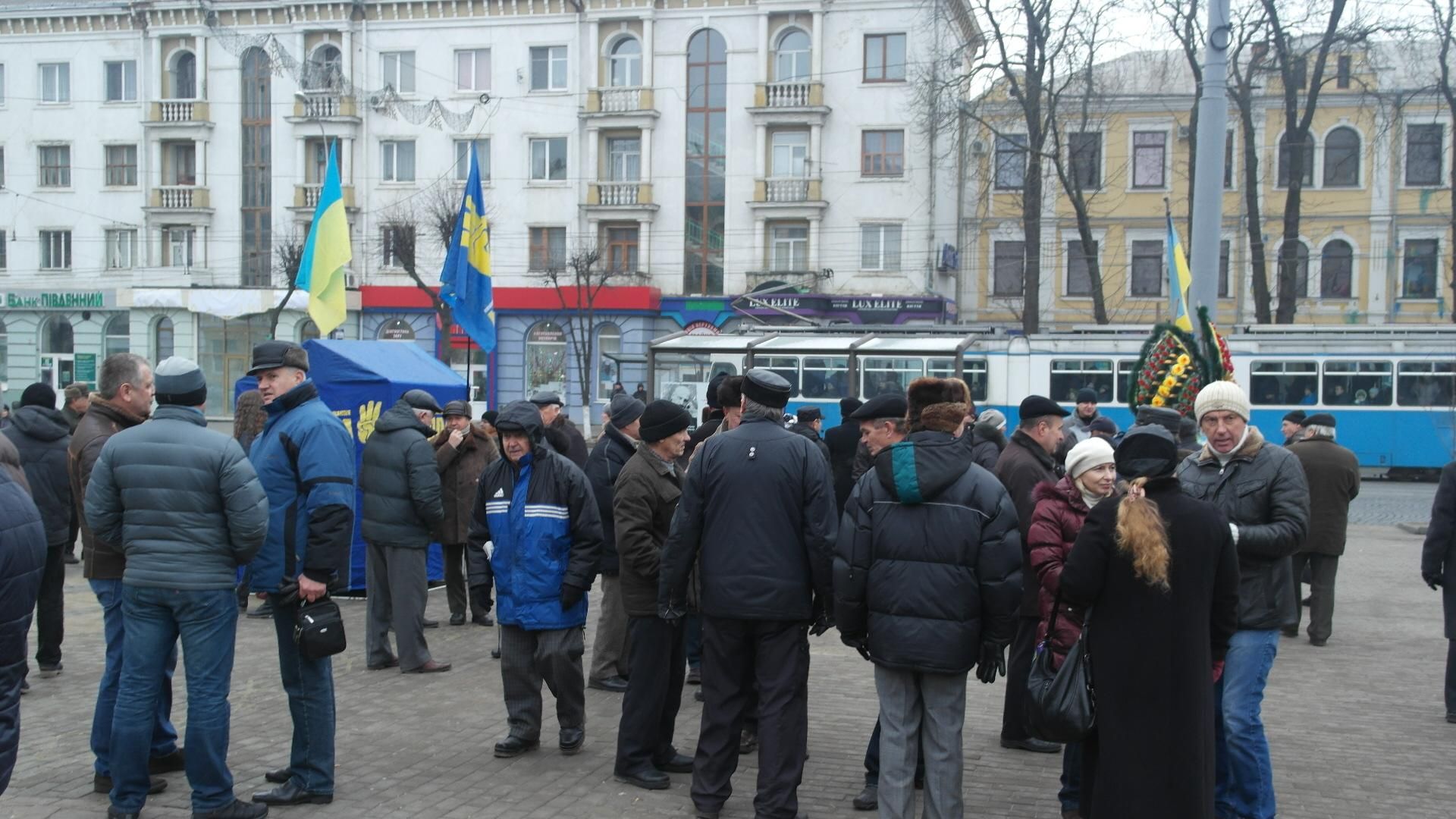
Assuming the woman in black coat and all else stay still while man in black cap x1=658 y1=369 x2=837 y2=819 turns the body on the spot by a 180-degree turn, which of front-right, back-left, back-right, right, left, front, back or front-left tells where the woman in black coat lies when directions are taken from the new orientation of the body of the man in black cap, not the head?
front-left

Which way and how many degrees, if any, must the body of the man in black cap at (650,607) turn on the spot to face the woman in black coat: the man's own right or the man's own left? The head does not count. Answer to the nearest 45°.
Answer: approximately 45° to the man's own right

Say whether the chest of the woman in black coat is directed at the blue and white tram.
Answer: yes

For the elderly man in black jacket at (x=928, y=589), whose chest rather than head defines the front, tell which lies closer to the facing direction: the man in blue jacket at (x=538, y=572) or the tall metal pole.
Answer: the tall metal pole

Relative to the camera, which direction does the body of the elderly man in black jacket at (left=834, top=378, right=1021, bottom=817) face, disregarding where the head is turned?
away from the camera

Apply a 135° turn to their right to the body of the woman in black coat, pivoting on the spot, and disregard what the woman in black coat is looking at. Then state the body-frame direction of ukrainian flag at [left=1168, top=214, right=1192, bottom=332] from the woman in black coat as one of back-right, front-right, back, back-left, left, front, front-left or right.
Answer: back-left

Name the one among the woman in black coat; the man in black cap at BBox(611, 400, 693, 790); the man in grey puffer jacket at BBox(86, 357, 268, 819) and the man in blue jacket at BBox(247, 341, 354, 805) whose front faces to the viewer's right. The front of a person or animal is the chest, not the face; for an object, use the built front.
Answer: the man in black cap

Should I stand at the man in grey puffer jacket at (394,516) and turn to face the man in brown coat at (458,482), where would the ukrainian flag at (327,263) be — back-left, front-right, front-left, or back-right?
front-left

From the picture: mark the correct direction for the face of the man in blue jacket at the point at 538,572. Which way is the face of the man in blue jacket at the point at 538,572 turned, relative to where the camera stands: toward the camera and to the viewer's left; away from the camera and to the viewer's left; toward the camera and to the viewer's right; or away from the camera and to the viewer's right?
toward the camera and to the viewer's left

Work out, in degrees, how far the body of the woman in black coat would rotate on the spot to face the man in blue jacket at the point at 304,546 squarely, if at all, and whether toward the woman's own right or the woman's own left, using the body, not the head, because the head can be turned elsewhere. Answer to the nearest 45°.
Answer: approximately 90° to the woman's own left

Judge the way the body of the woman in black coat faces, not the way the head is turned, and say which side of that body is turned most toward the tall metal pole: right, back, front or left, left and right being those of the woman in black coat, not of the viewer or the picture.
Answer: front

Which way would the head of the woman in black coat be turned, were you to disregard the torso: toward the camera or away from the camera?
away from the camera

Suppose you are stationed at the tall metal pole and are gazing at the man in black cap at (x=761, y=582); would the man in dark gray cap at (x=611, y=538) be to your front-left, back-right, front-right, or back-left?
front-right

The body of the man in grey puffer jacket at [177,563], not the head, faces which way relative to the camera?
away from the camera

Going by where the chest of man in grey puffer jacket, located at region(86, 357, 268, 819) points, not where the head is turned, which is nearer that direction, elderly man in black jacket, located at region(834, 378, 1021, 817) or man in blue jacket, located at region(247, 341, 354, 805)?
the man in blue jacket

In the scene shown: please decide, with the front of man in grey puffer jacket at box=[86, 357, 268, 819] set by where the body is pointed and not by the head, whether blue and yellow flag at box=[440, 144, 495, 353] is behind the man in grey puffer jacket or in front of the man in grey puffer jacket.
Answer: in front

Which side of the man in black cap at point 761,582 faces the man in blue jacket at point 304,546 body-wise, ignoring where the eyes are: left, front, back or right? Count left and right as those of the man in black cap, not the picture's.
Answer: left
